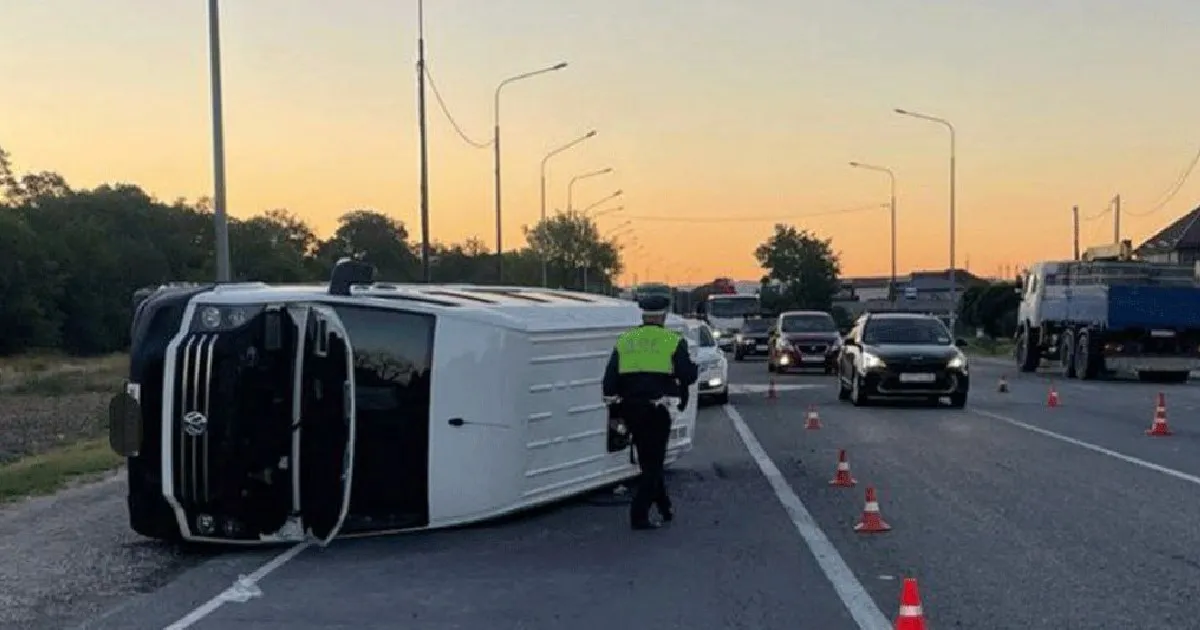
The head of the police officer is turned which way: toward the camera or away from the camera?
away from the camera

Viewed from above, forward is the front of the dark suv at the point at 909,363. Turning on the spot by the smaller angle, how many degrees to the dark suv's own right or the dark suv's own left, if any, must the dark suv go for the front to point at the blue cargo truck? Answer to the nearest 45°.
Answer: approximately 135° to the dark suv's own left

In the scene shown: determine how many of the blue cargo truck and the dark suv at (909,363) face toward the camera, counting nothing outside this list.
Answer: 1

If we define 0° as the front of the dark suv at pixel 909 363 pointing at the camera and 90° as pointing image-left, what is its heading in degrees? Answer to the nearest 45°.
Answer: approximately 0°

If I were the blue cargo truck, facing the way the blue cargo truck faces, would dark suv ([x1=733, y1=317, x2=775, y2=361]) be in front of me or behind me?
in front

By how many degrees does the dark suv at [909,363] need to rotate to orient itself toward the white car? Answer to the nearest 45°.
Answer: approximately 90° to its right

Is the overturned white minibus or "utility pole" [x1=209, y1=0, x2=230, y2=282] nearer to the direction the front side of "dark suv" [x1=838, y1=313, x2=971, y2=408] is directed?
the overturned white minibus

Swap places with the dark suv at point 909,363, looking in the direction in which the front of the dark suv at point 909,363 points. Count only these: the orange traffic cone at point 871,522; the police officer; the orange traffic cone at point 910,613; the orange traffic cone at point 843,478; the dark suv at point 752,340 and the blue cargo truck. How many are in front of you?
4

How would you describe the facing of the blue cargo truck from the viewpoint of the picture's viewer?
facing away from the viewer and to the left of the viewer

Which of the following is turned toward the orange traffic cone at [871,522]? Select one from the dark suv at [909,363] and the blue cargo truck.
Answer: the dark suv

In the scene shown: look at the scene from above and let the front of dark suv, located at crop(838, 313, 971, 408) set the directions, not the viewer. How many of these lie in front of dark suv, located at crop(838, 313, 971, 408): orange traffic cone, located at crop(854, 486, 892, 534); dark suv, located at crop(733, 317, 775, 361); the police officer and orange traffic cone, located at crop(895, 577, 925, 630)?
3

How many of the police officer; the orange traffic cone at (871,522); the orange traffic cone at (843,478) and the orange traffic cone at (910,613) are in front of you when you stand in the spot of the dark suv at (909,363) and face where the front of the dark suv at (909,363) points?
4

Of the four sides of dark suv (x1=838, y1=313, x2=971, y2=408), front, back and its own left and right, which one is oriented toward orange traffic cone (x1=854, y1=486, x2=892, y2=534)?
front

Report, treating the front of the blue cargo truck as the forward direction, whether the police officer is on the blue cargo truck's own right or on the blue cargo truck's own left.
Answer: on the blue cargo truck's own left
